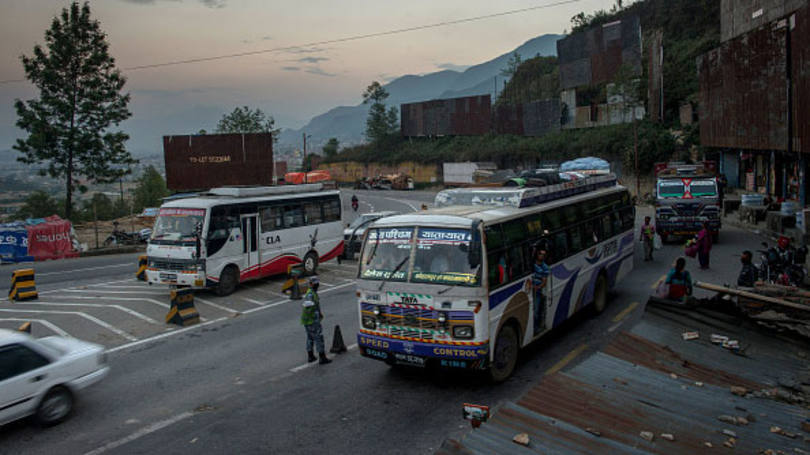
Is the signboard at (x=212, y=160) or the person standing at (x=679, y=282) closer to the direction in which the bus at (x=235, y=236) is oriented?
the person standing

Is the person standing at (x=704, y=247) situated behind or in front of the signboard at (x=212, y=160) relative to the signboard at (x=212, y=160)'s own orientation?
in front

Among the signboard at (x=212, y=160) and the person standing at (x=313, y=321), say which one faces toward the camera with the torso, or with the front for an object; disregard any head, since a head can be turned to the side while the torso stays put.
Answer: the signboard

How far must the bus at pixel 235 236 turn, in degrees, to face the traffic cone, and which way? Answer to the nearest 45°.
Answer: approximately 45° to its left

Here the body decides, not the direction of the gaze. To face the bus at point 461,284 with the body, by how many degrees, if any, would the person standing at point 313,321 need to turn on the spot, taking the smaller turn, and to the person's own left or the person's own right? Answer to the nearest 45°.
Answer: approximately 45° to the person's own left

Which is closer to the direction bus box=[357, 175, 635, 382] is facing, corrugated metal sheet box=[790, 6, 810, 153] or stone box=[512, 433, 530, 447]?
the stone

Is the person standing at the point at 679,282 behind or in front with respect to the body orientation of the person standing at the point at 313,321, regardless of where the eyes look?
in front

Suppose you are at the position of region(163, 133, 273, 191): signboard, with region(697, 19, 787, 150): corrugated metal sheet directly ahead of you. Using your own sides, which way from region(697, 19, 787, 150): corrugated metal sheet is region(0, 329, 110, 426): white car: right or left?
right

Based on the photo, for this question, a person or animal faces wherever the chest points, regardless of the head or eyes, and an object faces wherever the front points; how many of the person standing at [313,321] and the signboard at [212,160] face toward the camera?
1

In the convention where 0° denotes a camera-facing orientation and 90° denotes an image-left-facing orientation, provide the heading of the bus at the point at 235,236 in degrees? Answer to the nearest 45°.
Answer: approximately 45°

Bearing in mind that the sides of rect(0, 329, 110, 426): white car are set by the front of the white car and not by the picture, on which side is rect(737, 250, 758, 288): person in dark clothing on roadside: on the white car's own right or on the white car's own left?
on the white car's own left

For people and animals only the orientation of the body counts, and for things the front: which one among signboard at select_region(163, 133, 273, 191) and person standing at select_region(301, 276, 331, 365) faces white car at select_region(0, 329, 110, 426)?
the signboard

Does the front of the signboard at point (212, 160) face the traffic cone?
yes

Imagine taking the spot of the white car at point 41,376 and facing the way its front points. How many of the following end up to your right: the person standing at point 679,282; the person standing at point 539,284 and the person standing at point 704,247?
0

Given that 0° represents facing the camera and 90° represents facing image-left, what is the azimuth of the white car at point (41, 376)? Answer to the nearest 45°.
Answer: approximately 45°

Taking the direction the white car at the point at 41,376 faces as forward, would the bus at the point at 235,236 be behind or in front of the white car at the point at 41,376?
behind

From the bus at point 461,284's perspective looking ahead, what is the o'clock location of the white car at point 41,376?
The white car is roughly at 1 o'clock from the bus.

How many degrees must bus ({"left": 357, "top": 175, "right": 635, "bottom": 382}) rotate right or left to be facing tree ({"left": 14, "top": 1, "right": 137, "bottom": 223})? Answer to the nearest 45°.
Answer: approximately 90° to its right

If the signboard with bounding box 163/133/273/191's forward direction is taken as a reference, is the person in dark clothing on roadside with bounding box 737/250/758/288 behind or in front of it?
in front
